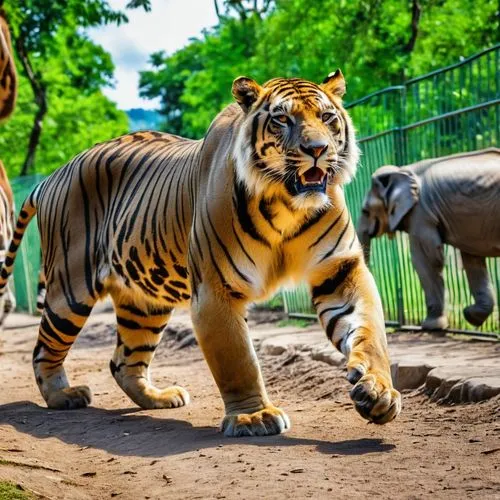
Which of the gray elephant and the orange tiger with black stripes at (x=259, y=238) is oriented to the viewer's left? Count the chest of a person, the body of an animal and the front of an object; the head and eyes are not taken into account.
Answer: the gray elephant

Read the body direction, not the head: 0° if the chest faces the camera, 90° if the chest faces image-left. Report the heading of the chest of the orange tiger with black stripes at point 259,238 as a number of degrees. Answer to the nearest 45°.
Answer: approximately 315°

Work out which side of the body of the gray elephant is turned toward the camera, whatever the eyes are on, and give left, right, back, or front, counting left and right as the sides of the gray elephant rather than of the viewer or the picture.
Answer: left

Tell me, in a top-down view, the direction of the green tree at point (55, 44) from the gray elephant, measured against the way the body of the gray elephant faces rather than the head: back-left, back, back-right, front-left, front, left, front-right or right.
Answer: front-right

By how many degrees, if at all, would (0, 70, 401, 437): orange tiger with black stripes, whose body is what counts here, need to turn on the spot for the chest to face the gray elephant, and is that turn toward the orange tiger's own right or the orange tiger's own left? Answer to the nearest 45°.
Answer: approximately 90° to the orange tiger's own left

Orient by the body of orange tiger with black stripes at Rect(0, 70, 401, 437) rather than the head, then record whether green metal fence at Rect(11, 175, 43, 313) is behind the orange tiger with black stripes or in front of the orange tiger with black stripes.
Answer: behind

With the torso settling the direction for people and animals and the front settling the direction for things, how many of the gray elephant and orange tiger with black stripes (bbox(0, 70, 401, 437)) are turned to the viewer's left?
1

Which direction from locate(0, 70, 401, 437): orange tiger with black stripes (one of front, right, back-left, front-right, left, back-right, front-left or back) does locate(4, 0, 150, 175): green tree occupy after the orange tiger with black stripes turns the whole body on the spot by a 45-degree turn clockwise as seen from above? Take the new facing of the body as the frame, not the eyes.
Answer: back
